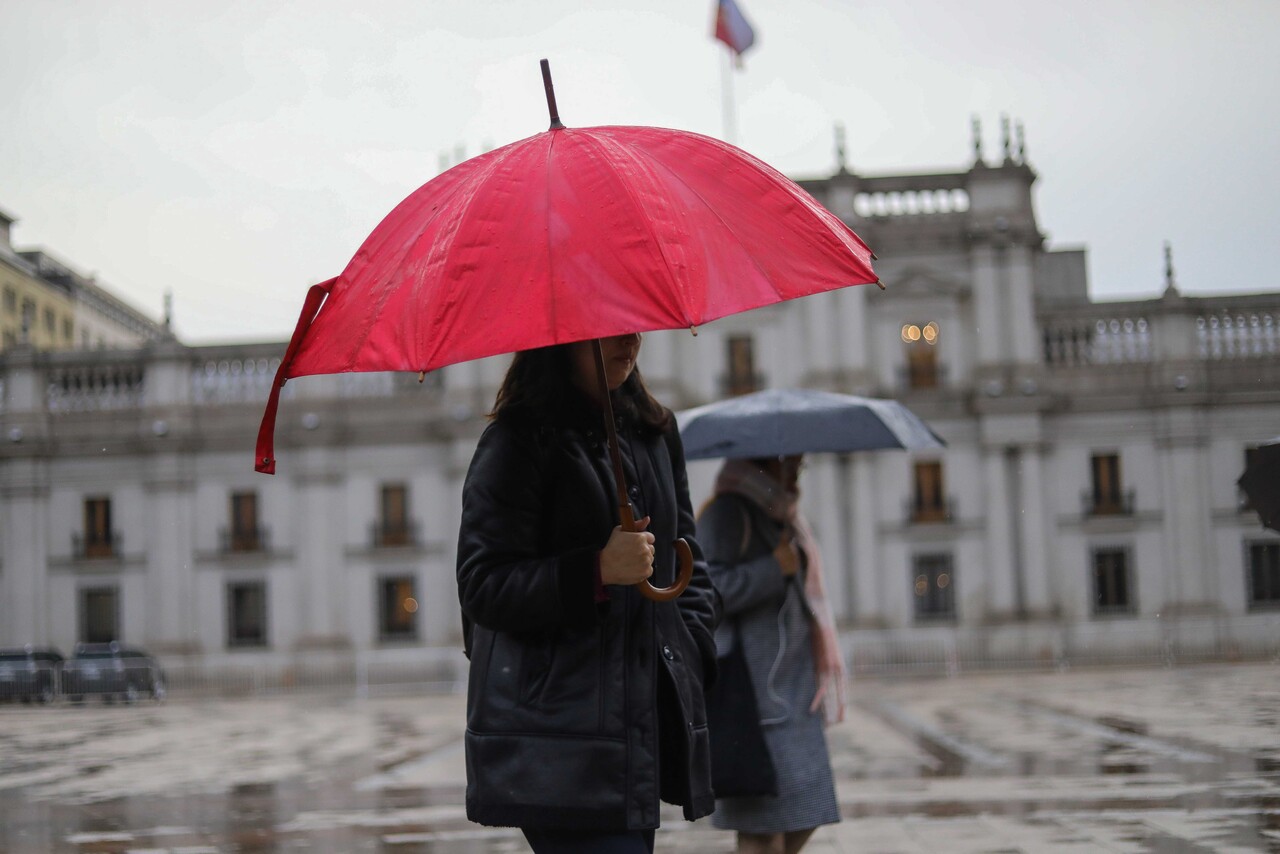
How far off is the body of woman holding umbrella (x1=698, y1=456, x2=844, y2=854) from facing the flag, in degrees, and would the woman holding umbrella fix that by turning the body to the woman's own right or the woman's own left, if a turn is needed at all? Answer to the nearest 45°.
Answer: approximately 135° to the woman's own left

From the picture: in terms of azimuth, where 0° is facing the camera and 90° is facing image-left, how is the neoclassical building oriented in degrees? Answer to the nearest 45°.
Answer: approximately 0°
